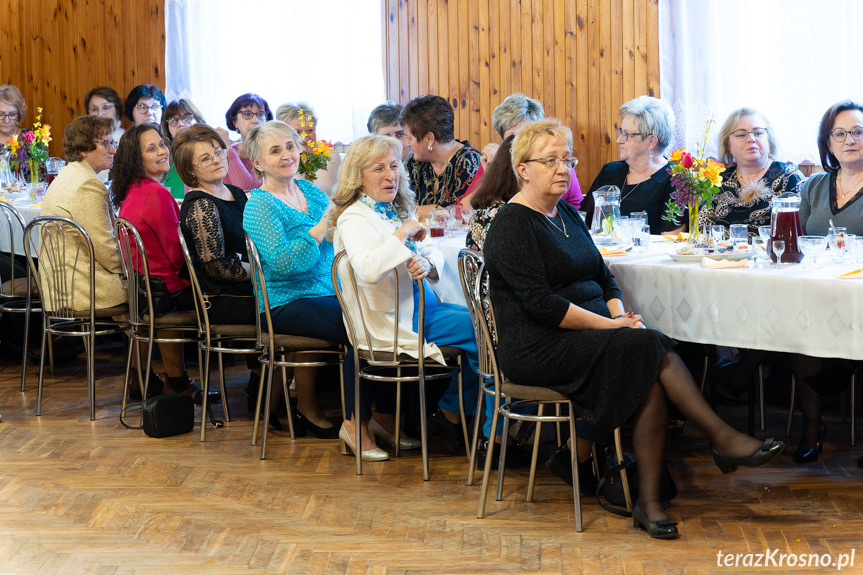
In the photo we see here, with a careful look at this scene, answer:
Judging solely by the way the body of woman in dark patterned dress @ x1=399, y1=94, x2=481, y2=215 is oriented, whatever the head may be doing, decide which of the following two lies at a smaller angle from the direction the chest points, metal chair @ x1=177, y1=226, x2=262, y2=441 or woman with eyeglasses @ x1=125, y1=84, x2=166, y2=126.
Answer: the metal chair

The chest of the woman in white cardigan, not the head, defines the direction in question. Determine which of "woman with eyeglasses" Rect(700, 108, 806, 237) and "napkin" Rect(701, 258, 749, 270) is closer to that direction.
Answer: the napkin

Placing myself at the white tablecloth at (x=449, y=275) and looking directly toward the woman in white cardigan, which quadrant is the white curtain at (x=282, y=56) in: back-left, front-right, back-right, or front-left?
back-right

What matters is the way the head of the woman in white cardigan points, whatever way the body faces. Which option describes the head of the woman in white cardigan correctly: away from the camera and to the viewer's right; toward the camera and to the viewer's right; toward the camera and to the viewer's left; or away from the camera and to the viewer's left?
toward the camera and to the viewer's right
